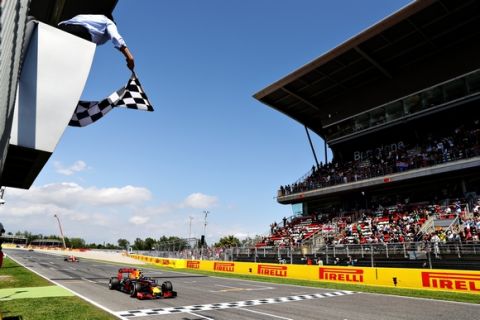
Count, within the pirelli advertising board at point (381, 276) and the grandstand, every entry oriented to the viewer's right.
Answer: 0

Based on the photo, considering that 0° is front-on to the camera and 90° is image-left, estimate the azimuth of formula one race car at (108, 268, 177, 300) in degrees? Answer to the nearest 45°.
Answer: approximately 315°

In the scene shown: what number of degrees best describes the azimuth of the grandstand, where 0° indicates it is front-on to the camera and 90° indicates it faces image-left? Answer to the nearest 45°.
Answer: approximately 45°

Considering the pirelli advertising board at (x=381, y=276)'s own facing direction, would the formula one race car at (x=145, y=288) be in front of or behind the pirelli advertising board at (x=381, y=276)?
in front

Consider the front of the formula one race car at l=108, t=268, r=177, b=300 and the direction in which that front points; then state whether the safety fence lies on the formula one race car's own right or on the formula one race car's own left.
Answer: on the formula one race car's own left

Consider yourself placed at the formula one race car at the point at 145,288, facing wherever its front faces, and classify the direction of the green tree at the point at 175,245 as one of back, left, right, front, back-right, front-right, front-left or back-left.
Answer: back-left

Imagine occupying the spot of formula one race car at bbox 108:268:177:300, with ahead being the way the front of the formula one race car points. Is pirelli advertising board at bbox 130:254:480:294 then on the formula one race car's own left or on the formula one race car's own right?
on the formula one race car's own left

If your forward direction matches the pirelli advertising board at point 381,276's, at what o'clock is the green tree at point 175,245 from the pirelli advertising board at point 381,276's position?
The green tree is roughly at 3 o'clock from the pirelli advertising board.

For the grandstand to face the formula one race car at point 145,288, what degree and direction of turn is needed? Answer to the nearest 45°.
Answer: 0° — it already faces it

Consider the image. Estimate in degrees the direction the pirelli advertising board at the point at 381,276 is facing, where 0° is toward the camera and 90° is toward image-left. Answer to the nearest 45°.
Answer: approximately 45°
